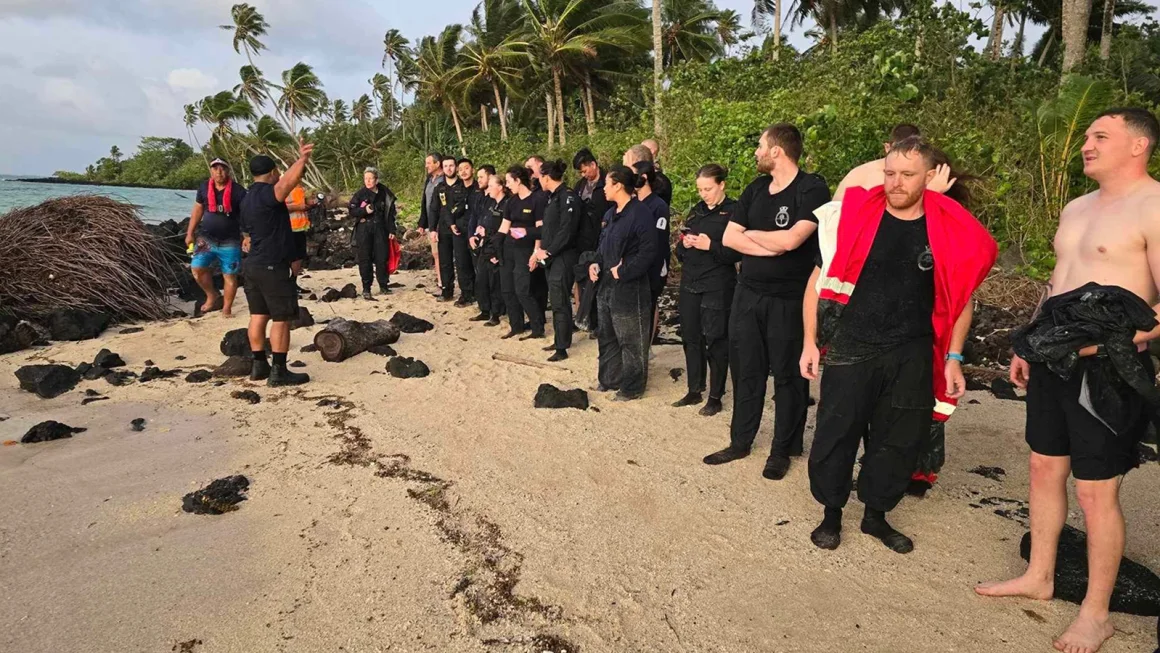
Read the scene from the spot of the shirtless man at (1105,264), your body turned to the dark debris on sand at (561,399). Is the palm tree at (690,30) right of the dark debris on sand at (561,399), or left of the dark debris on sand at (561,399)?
right

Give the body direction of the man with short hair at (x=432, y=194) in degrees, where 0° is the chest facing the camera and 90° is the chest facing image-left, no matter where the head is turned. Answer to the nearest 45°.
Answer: approximately 45°

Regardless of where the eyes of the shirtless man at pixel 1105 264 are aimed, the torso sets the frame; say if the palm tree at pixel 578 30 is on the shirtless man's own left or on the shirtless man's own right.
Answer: on the shirtless man's own right

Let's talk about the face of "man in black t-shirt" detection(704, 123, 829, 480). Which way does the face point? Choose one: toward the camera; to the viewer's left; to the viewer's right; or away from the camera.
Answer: to the viewer's left

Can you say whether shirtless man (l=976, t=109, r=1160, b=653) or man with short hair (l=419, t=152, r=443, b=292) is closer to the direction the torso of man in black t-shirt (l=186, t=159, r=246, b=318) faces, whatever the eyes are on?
the shirtless man

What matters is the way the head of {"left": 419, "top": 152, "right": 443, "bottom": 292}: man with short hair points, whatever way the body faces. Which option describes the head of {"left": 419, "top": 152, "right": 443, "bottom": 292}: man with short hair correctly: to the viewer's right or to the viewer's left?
to the viewer's left
